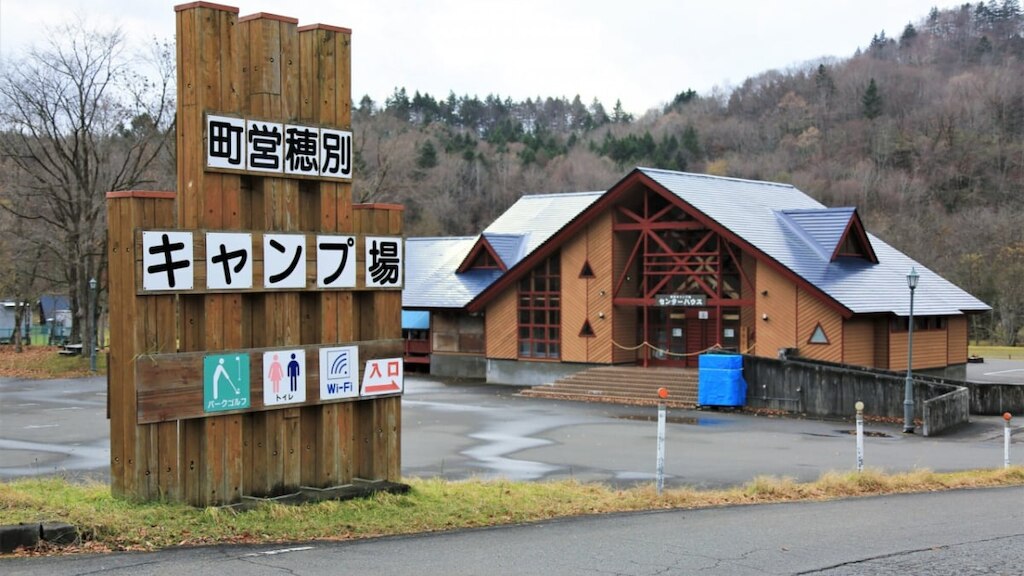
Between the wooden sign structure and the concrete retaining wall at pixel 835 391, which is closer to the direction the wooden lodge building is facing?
the wooden sign structure

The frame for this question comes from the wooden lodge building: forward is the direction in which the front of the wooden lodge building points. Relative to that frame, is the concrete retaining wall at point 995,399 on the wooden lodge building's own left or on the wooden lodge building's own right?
on the wooden lodge building's own left

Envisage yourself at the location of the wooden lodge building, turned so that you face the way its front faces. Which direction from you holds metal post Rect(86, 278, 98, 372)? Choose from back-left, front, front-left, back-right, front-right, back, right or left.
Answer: front-right

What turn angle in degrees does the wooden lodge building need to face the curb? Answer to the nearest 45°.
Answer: approximately 45° to its left

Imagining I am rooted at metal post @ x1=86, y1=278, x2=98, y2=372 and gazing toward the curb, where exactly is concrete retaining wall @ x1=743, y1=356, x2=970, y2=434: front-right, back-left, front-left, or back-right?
front-left

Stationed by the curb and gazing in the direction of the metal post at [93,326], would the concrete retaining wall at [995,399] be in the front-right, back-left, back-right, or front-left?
front-right

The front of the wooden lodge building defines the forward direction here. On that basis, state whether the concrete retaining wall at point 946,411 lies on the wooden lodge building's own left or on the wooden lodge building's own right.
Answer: on the wooden lodge building's own left

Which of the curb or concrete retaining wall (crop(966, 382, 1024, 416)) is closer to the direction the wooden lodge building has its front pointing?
the curb

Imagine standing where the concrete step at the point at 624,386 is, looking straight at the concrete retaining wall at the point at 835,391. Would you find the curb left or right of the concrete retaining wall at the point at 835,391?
right

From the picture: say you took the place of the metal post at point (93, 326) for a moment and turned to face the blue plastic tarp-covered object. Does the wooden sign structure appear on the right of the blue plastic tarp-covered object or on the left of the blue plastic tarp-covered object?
right

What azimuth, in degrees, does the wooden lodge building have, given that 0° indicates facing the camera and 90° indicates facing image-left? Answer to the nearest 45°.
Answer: approximately 45°
